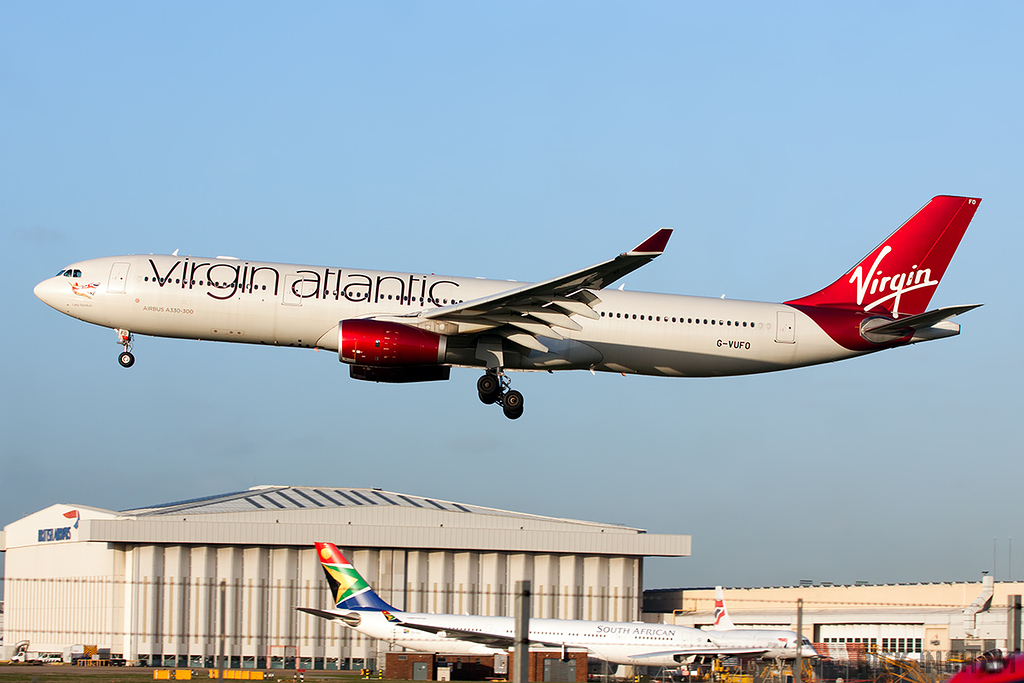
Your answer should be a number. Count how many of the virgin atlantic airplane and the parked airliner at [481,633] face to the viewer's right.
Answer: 1

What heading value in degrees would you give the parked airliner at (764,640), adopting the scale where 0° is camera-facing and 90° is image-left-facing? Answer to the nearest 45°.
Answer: approximately 315°

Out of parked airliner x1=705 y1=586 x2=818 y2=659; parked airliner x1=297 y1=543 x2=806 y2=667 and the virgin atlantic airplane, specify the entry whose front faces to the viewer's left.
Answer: the virgin atlantic airplane

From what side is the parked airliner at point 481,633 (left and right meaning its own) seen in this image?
right

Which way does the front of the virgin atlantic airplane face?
to the viewer's left

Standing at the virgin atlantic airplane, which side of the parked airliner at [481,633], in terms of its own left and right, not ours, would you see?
right

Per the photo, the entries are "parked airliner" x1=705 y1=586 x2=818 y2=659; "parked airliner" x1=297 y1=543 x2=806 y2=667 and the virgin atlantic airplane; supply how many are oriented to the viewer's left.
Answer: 1

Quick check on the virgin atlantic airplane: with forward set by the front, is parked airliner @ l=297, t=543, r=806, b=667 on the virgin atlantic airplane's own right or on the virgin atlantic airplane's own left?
on the virgin atlantic airplane's own right

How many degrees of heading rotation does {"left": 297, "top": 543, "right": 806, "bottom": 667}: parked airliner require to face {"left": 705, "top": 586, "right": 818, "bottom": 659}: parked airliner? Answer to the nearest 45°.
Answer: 0° — it already faces it

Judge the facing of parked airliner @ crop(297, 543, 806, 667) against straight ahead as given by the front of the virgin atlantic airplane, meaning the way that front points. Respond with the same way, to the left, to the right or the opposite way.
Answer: the opposite way

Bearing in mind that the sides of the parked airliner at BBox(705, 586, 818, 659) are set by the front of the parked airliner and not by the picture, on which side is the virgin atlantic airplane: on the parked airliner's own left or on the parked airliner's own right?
on the parked airliner's own right

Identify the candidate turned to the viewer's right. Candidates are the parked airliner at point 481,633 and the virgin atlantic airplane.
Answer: the parked airliner
